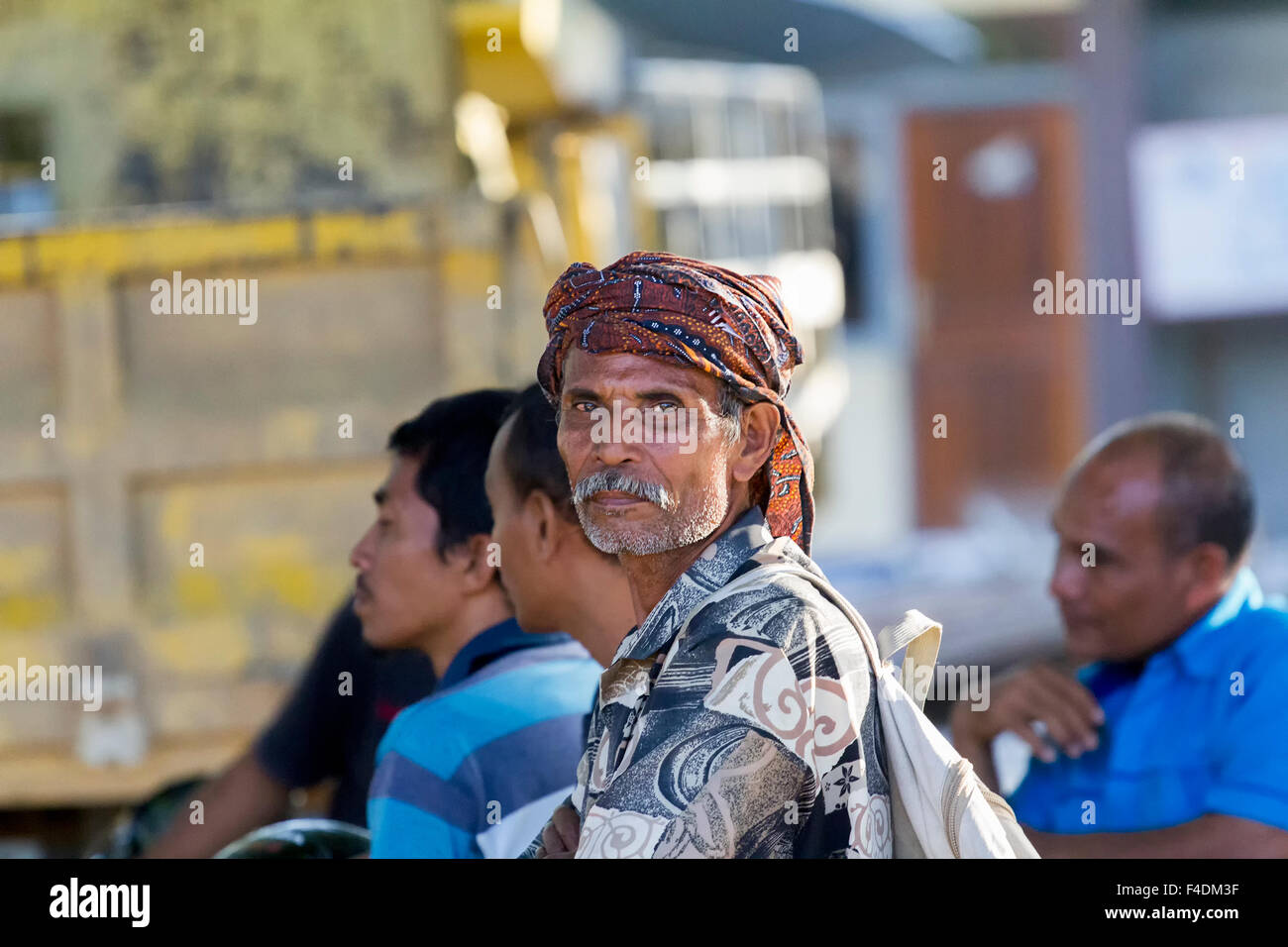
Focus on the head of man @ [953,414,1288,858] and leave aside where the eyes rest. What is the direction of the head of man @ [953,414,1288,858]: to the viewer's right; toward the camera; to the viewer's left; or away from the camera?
to the viewer's left

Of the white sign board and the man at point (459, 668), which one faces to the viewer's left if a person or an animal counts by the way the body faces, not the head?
the man

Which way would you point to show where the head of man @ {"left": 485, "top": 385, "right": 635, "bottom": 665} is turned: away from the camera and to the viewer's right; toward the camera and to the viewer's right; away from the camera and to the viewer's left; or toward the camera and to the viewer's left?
away from the camera and to the viewer's left

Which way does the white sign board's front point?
toward the camera

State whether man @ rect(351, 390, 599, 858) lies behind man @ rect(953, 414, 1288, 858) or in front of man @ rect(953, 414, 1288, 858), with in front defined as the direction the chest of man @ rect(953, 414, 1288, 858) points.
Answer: in front

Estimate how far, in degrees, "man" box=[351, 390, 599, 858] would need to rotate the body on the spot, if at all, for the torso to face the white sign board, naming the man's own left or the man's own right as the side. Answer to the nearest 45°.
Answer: approximately 135° to the man's own right

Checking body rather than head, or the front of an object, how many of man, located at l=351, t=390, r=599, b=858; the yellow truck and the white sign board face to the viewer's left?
1

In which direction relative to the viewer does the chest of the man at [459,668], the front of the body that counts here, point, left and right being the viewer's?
facing to the left of the viewer

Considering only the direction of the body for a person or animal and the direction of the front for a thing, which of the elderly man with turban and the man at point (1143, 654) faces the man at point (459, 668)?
the man at point (1143, 654)

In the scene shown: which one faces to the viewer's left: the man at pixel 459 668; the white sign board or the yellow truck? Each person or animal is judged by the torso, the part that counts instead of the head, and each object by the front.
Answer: the man

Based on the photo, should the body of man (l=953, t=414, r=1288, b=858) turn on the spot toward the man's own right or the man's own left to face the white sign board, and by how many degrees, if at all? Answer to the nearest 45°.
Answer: approximately 135° to the man's own right

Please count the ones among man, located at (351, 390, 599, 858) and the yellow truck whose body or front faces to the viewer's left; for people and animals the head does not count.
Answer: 1

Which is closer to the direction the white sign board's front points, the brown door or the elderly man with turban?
the elderly man with turban

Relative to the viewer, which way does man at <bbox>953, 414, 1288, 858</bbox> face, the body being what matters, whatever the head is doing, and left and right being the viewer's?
facing the viewer and to the left of the viewer
